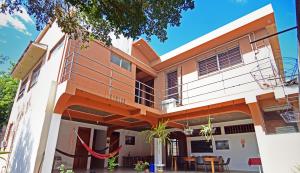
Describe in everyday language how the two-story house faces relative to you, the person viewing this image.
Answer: facing the viewer
